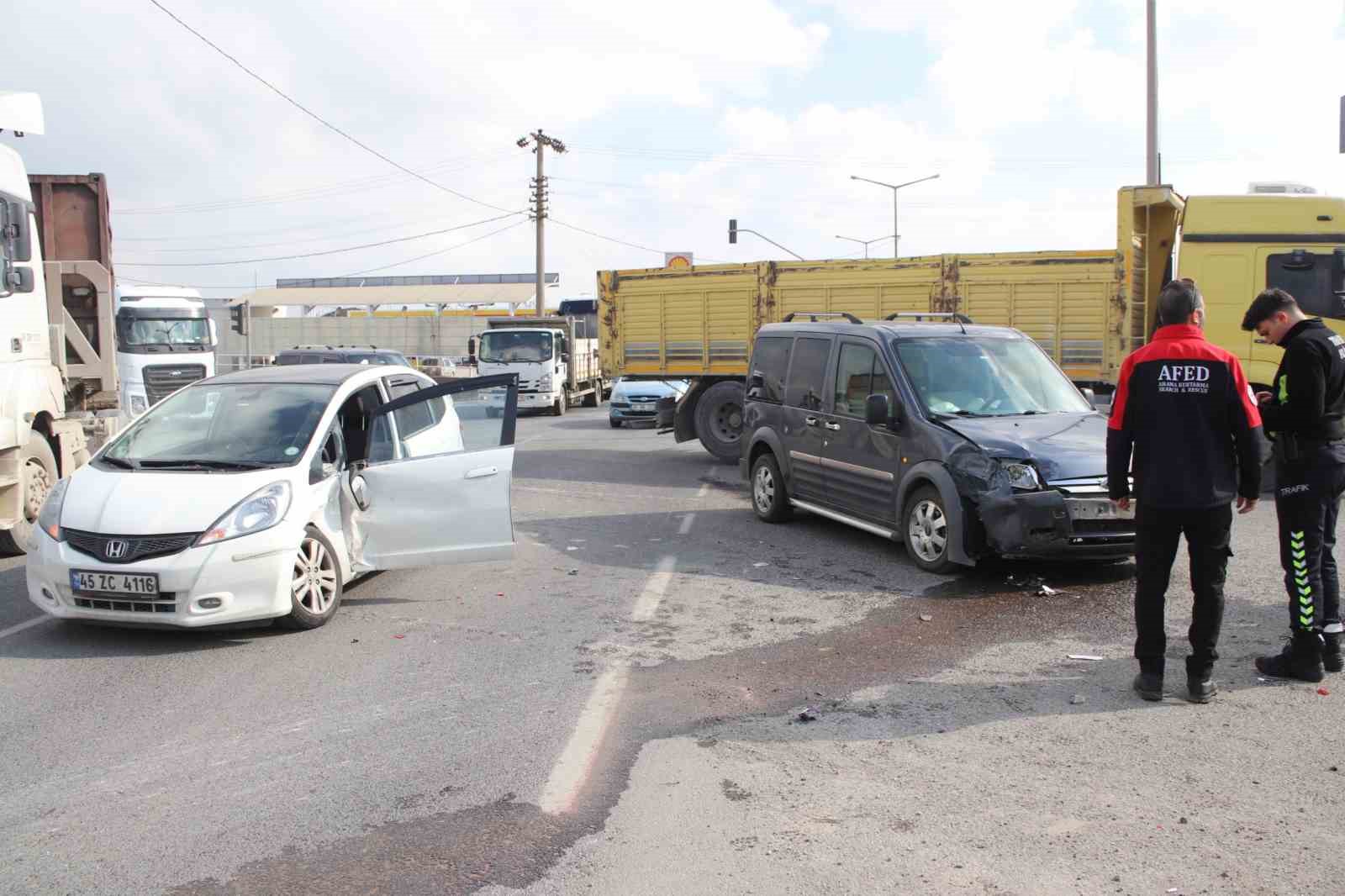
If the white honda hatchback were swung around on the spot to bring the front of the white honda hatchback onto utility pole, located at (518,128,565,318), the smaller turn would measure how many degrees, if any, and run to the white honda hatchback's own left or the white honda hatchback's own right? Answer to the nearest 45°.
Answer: approximately 135° to the white honda hatchback's own right

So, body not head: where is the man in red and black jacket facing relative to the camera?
away from the camera

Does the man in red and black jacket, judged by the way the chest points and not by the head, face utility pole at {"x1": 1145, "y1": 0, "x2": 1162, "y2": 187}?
yes

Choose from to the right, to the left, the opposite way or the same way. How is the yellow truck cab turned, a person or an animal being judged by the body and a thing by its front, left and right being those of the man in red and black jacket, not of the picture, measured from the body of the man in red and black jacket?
to the right

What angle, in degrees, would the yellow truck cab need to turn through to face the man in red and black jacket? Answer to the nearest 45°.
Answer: approximately 90° to its right

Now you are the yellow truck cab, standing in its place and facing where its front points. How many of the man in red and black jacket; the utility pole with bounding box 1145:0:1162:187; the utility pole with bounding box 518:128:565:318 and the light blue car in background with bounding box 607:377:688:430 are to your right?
1

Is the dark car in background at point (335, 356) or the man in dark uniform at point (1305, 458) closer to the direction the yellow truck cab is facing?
the man in dark uniform

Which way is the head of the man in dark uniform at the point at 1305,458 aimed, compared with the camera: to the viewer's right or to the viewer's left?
to the viewer's left

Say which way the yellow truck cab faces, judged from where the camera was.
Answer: facing to the right of the viewer

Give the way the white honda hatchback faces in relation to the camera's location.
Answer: facing the viewer and to the left of the viewer

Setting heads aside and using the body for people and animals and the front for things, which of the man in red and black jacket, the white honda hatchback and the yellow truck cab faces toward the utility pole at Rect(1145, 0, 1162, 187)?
the man in red and black jacket

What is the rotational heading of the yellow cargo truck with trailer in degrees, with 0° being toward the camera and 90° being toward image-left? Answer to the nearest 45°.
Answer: approximately 270°

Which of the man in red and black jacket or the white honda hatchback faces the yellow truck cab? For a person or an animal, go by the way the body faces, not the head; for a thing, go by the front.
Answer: the man in red and black jacket

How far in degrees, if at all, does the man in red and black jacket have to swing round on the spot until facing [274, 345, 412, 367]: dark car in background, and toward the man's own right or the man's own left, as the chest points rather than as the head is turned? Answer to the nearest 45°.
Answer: approximately 45° to the man's own left

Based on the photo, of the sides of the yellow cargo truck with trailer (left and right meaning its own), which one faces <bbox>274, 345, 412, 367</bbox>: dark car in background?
back

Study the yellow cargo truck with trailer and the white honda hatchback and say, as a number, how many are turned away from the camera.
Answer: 0

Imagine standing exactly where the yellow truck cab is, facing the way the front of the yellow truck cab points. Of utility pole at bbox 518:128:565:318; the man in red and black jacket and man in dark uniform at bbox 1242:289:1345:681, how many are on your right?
2

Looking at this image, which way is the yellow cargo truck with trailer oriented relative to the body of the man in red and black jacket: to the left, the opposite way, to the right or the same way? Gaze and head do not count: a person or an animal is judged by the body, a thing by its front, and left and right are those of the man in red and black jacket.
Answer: to the right

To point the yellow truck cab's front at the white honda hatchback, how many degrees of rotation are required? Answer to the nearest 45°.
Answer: approximately 135° to its right

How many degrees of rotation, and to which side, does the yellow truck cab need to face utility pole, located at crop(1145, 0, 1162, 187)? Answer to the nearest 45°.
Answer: approximately 90° to its left
